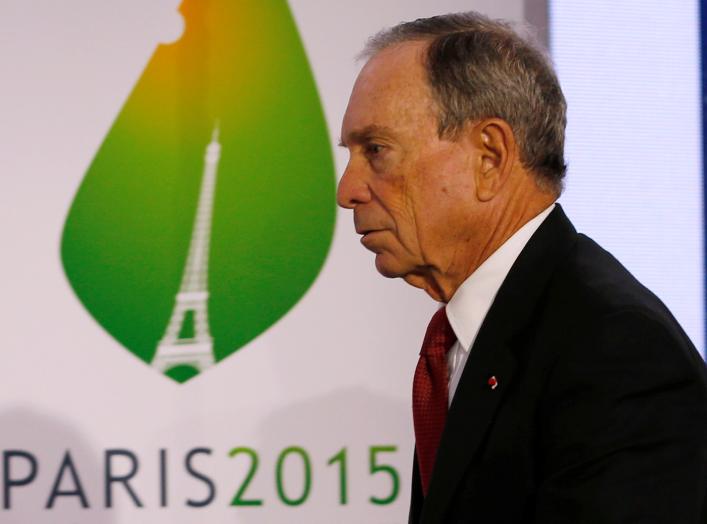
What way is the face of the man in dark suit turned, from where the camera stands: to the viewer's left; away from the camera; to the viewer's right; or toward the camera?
to the viewer's left

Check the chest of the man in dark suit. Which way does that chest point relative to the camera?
to the viewer's left
